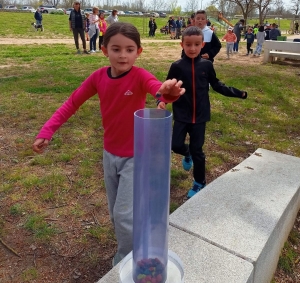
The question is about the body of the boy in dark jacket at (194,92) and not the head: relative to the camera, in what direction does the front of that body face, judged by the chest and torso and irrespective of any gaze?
toward the camera

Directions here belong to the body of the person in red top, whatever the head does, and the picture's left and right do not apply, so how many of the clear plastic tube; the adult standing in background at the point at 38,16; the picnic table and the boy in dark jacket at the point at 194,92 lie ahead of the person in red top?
1

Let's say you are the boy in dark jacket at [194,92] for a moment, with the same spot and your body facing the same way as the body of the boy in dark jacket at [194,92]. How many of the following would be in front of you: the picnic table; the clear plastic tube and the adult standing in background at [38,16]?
1

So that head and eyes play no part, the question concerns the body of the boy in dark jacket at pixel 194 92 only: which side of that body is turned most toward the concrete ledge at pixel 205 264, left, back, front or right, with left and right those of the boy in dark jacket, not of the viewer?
front

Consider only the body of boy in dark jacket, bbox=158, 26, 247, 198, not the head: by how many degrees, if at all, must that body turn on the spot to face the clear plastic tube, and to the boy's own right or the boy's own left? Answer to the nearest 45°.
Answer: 0° — they already face it

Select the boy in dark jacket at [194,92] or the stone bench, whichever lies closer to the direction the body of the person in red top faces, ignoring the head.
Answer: the stone bench

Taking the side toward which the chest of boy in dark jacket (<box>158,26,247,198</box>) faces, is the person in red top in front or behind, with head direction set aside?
in front

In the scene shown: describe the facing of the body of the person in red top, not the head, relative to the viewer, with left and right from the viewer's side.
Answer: facing the viewer

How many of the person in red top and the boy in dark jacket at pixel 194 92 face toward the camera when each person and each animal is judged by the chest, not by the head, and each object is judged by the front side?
2

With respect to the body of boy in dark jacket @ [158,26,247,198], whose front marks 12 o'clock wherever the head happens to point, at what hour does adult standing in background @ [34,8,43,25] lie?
The adult standing in background is roughly at 5 o'clock from the boy in dark jacket.

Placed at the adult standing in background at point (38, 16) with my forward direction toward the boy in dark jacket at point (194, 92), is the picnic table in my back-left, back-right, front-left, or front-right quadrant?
front-left

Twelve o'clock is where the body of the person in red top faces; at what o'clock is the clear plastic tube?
The clear plastic tube is roughly at 12 o'clock from the person in red top.

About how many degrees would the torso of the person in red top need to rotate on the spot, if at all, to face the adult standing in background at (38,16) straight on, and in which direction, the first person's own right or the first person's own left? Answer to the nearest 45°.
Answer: approximately 180°
